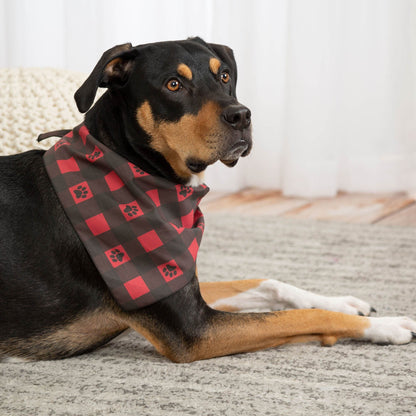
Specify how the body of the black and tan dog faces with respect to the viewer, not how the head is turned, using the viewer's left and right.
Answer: facing to the right of the viewer

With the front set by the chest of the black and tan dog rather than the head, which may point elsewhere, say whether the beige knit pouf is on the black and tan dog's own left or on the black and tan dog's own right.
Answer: on the black and tan dog's own left
